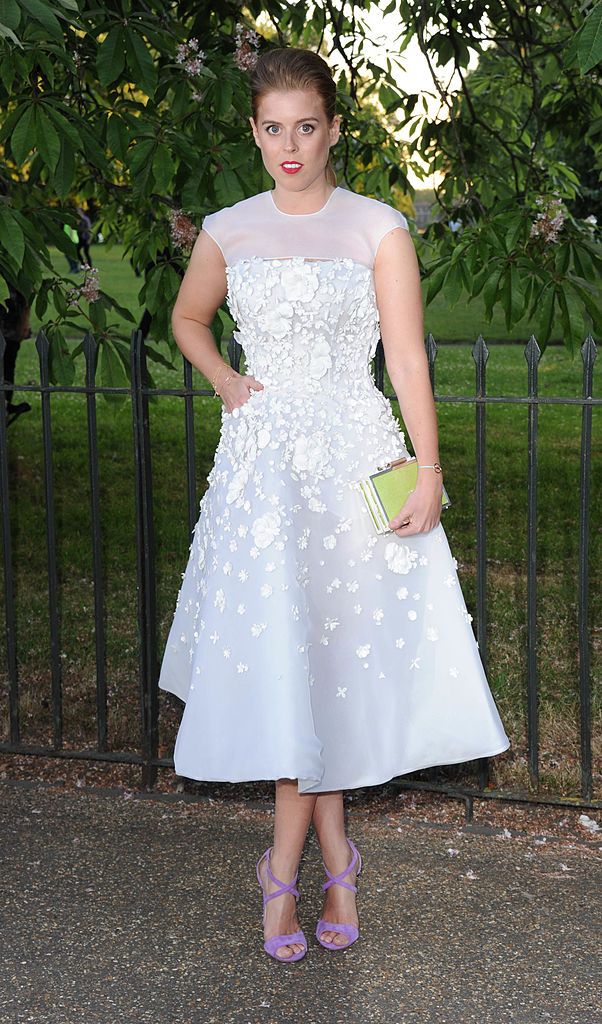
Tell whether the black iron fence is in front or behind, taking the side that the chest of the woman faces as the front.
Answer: behind

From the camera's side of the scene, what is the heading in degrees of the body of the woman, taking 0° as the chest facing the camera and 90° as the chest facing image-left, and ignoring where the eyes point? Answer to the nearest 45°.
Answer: approximately 0°

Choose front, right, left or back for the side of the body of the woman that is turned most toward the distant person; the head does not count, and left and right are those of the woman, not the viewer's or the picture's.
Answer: back
